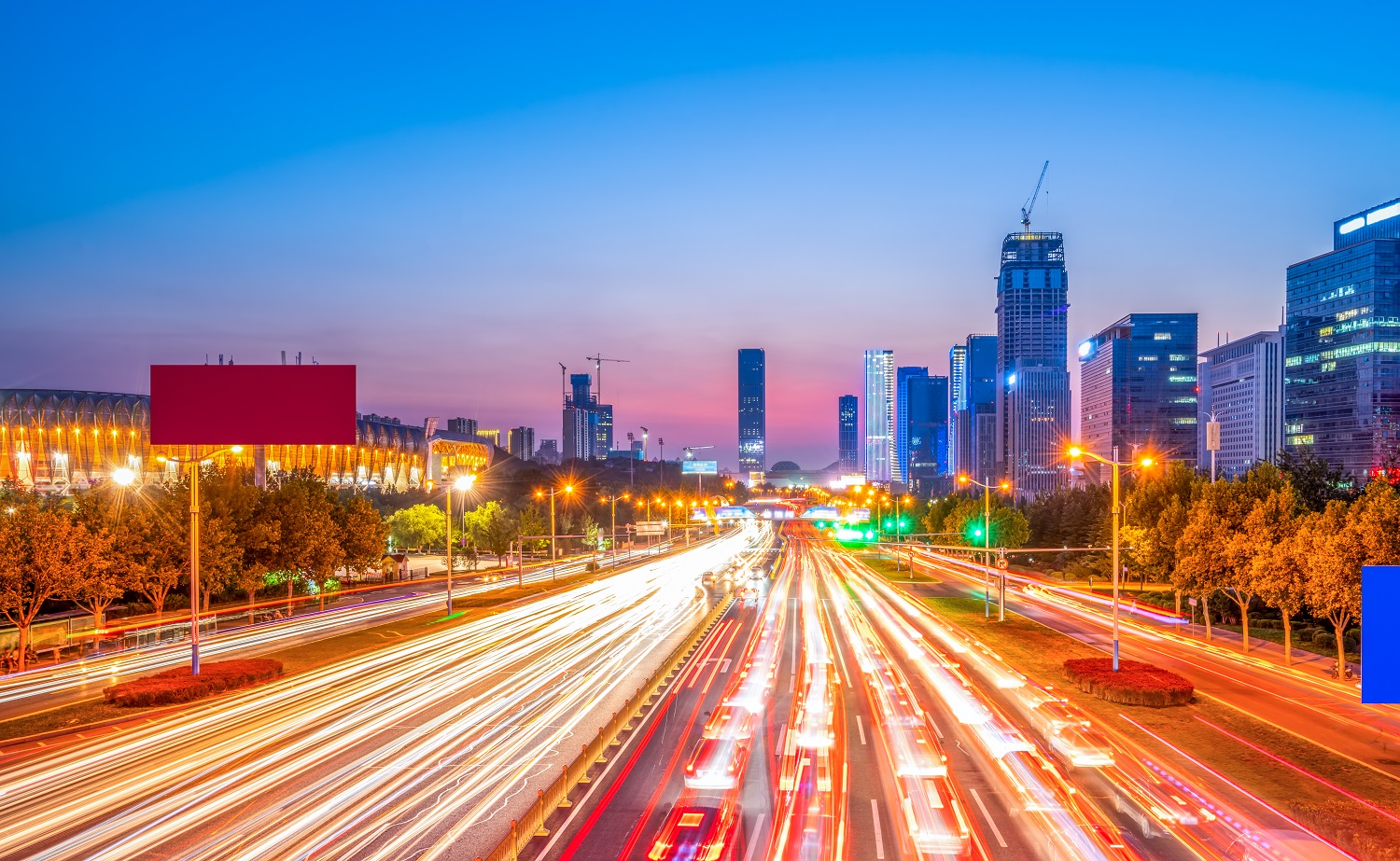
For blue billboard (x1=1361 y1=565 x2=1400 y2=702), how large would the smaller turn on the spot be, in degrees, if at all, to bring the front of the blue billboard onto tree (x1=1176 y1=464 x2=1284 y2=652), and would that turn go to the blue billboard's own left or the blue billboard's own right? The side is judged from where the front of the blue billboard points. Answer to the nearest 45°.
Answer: approximately 180°

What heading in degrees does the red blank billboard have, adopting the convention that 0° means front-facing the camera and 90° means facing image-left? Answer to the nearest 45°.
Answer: approximately 0°

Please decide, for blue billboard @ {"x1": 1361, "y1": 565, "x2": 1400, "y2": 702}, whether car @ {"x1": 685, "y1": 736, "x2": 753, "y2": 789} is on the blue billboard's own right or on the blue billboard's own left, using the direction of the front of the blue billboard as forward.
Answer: on the blue billboard's own right

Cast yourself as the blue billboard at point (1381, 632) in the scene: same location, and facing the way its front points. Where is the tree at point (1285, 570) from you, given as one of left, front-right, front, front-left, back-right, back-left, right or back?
back

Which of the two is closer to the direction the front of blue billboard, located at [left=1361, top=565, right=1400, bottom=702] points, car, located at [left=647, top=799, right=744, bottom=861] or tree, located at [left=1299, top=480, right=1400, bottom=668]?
the car

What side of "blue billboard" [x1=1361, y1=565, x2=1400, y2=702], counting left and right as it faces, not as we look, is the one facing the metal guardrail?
right

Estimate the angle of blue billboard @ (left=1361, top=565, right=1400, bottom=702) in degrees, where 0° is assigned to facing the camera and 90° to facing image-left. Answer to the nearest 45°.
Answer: approximately 0°

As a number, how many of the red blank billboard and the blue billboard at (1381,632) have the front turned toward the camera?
2
